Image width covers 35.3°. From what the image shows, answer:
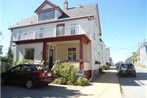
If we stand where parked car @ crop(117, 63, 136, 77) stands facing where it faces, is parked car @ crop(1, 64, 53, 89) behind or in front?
behind

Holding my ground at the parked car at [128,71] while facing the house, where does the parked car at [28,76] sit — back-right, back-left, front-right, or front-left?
front-left

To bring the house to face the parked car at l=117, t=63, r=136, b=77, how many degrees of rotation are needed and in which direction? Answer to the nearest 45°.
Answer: approximately 135° to its left

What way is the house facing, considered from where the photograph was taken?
facing the viewer and to the left of the viewer

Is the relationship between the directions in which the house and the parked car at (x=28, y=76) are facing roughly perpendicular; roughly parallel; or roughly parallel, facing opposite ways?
roughly perpendicular

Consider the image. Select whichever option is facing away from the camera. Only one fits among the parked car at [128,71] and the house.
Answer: the parked car

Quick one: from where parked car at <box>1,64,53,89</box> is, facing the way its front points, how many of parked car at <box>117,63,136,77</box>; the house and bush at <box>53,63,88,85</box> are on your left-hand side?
0

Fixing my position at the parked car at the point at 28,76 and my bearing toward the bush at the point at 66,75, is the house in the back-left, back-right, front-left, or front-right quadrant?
front-left

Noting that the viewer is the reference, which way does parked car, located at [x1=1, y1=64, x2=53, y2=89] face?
facing away from the viewer and to the left of the viewer

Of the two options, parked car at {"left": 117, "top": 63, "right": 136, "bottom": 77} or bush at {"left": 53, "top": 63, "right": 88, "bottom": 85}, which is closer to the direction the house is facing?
the bush

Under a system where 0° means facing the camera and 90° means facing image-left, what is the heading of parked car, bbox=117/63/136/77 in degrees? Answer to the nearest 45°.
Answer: approximately 180°

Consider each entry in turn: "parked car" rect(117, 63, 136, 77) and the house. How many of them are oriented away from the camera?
1

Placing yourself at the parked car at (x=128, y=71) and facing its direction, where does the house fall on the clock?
The house is roughly at 8 o'clock from the parked car.

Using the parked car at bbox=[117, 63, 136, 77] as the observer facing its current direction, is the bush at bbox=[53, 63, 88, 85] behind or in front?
behind

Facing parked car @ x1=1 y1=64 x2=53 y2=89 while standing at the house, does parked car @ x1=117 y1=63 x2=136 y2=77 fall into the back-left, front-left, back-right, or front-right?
back-left
